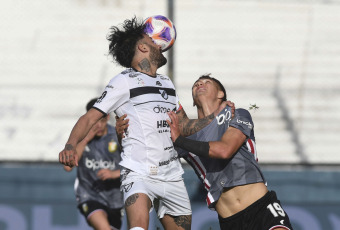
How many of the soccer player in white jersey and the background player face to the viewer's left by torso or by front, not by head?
0

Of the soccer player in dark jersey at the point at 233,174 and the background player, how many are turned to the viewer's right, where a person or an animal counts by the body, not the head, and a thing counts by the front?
0

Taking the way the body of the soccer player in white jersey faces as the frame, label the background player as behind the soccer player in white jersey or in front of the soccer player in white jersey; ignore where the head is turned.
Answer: behind

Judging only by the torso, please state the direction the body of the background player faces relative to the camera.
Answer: toward the camera

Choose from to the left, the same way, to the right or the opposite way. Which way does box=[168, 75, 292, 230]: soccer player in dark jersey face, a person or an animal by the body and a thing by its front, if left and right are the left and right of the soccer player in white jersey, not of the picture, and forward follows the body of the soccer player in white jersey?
to the right

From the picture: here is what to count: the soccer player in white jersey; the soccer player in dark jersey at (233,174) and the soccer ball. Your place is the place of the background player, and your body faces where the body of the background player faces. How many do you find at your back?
0

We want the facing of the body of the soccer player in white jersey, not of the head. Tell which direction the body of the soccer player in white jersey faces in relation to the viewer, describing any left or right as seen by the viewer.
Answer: facing the viewer and to the right of the viewer

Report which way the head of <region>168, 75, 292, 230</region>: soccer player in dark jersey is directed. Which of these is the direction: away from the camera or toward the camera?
toward the camera

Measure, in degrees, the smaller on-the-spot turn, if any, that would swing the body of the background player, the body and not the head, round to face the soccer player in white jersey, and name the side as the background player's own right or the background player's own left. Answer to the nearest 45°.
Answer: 0° — they already face them
